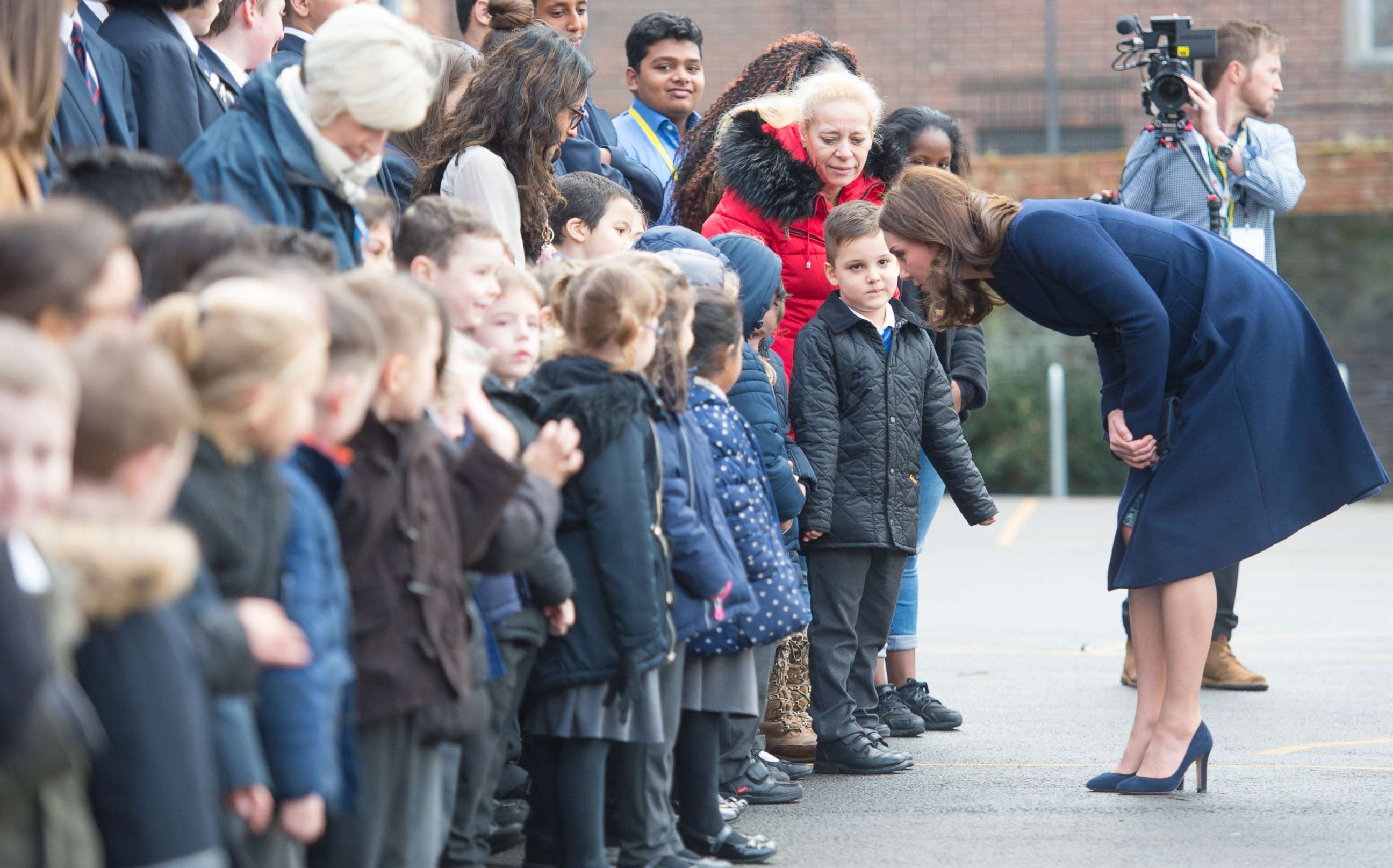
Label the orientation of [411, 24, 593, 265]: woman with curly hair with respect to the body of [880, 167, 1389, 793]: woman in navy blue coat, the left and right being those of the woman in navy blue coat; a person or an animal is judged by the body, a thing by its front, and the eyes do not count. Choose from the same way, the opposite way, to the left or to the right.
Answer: the opposite way

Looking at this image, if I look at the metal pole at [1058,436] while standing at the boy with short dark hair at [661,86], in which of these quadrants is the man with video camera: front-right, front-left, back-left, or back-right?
front-right

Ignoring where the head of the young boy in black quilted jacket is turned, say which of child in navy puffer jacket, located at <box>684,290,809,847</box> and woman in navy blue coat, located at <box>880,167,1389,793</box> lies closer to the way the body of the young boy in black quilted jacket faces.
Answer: the woman in navy blue coat

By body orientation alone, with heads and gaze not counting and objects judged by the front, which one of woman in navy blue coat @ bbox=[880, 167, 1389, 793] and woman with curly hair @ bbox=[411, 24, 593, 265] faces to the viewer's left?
the woman in navy blue coat

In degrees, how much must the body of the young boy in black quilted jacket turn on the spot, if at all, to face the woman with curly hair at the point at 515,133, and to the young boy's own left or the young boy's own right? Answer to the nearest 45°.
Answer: approximately 90° to the young boy's own right

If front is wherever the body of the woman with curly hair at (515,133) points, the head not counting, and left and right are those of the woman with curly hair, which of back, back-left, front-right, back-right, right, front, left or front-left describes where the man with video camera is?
front-left

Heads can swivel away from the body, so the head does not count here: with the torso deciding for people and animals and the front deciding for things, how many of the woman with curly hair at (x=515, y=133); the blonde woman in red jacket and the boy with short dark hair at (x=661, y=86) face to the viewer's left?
0

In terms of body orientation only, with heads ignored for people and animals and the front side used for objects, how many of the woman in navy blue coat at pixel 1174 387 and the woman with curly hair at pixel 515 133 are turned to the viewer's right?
1

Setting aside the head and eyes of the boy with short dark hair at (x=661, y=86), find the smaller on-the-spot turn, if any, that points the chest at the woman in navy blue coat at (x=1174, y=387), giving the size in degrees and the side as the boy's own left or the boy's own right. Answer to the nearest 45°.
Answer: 0° — they already face them

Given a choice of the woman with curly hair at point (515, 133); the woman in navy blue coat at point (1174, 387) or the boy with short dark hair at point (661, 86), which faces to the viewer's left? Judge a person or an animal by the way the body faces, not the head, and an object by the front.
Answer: the woman in navy blue coat

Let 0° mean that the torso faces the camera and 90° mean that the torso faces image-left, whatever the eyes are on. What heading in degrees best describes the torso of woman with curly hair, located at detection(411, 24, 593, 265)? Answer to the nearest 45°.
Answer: approximately 270°

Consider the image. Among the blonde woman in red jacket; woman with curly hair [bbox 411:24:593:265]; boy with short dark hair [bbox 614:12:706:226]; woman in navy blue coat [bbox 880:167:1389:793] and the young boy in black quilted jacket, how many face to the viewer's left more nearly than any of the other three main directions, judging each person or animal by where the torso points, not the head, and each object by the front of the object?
1

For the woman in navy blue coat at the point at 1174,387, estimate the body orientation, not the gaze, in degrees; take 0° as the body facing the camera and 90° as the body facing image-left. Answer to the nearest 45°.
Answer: approximately 90°

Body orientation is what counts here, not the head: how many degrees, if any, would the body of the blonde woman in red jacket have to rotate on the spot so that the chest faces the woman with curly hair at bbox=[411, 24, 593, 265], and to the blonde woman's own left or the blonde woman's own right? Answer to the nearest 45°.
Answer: approximately 90° to the blonde woman's own right

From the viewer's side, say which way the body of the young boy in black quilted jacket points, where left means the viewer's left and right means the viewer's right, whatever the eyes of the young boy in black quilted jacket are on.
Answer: facing the viewer and to the right of the viewer

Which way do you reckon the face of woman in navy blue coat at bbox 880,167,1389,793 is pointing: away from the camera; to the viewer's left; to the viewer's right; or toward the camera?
to the viewer's left
